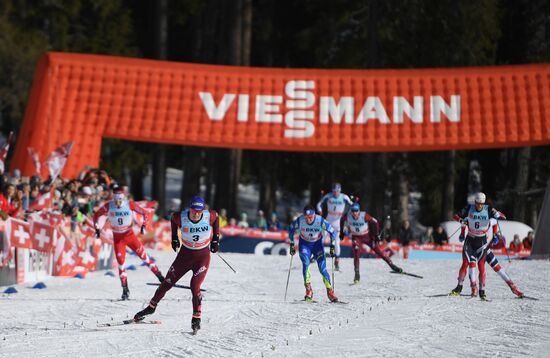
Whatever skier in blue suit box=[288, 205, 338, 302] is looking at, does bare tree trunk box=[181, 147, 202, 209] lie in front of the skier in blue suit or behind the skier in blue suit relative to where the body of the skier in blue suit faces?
behind

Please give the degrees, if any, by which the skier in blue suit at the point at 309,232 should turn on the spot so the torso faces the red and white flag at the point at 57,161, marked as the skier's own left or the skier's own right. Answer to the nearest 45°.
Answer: approximately 135° to the skier's own right

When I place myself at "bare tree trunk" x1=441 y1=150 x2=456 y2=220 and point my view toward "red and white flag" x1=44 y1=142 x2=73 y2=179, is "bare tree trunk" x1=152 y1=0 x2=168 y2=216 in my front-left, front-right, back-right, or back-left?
front-right

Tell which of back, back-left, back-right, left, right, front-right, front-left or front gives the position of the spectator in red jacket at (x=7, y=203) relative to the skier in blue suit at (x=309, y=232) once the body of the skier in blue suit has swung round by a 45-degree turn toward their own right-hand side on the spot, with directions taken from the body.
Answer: front-right

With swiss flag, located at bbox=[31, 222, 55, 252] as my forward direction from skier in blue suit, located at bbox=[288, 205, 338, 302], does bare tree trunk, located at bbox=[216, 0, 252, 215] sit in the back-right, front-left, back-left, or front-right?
front-right

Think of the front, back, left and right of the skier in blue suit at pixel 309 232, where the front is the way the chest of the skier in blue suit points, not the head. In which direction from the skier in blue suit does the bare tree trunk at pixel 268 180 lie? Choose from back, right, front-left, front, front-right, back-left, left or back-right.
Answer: back

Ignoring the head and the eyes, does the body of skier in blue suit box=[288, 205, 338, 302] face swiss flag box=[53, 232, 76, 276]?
no

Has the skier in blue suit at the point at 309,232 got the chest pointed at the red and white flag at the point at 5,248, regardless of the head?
no

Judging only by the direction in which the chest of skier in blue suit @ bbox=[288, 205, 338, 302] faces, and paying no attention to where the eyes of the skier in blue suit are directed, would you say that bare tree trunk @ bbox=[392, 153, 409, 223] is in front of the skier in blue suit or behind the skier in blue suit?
behind

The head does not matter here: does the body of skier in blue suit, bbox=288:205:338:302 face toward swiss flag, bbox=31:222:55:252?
no

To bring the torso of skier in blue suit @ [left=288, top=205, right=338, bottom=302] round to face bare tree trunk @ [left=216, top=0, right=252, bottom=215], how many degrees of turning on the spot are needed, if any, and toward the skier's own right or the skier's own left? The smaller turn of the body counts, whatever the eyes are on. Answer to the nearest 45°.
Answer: approximately 180°

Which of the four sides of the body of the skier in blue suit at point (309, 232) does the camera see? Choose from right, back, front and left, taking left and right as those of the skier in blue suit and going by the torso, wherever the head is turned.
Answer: front
